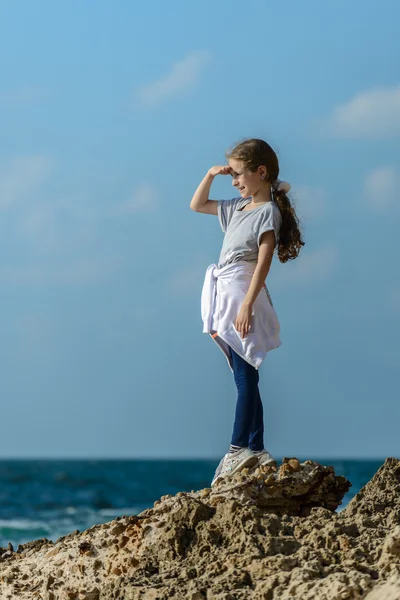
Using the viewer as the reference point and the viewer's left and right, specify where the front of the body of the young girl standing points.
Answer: facing the viewer and to the left of the viewer

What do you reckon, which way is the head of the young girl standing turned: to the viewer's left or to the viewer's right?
to the viewer's left
